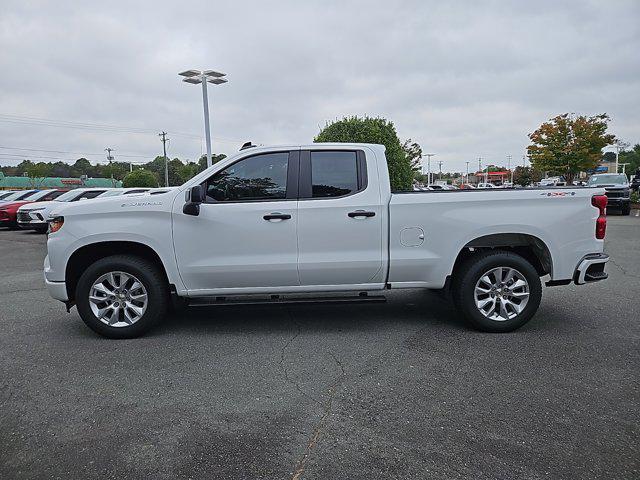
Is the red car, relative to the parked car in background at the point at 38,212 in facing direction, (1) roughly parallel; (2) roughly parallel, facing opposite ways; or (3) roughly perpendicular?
roughly parallel

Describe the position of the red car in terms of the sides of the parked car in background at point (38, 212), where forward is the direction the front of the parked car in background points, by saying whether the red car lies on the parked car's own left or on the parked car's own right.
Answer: on the parked car's own right

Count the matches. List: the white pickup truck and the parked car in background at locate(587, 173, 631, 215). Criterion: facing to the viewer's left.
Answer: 1

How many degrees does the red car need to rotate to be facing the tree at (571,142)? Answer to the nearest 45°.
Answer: approximately 135° to its left

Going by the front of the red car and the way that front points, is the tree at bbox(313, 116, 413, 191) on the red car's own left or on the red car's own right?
on the red car's own left

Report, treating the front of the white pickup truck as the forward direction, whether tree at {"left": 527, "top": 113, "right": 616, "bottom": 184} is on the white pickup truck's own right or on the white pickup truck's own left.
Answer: on the white pickup truck's own right

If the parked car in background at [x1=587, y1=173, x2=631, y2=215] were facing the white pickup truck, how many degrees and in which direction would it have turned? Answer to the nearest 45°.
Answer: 0° — it already faces it

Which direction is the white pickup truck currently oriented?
to the viewer's left

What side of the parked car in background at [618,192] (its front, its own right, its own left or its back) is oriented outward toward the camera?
front

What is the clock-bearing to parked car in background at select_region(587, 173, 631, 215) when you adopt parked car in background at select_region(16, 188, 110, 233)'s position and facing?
parked car in background at select_region(587, 173, 631, 215) is roughly at 8 o'clock from parked car in background at select_region(16, 188, 110, 233).

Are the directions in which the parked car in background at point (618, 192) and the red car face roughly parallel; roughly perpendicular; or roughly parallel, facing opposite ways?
roughly parallel

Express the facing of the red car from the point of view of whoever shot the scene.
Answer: facing the viewer and to the left of the viewer

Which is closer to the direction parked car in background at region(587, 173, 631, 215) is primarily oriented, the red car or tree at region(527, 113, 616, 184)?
the red car

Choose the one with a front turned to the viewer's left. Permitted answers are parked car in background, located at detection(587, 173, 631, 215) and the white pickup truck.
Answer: the white pickup truck
